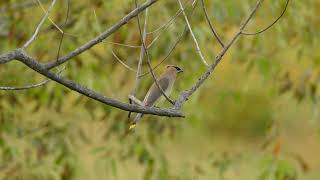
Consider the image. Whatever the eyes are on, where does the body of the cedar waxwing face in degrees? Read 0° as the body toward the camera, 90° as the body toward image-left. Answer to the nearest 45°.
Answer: approximately 270°
